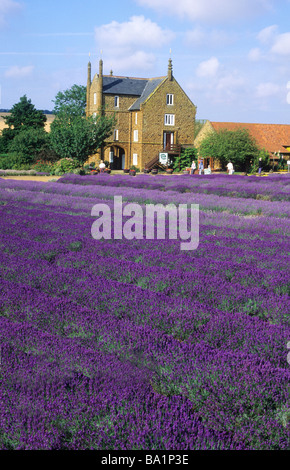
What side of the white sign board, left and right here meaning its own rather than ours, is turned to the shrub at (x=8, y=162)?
right

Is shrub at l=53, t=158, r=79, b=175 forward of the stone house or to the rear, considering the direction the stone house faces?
forward

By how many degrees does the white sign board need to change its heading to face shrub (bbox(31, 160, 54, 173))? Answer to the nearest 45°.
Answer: approximately 90° to its right

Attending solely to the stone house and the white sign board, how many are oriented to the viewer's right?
0

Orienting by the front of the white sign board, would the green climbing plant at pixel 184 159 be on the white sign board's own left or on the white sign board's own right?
on the white sign board's own left

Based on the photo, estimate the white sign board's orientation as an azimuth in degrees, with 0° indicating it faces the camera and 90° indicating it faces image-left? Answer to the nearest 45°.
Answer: approximately 0°

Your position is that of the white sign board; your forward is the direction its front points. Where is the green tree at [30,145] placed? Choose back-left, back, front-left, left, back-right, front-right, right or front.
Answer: right

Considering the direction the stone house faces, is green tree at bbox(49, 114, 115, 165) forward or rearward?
forward

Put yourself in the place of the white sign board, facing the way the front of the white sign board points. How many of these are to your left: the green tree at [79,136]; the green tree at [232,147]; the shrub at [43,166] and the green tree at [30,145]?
1
